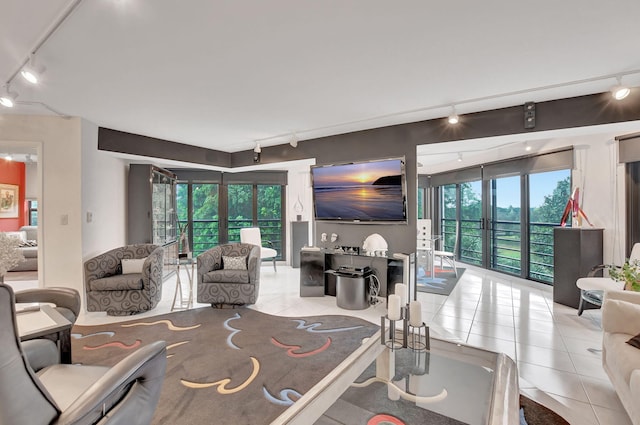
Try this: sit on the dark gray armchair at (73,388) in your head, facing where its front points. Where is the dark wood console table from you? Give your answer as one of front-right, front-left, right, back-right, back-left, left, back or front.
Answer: front

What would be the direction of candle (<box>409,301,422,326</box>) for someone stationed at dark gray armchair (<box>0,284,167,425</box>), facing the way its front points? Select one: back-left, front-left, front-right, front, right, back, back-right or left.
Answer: front-right

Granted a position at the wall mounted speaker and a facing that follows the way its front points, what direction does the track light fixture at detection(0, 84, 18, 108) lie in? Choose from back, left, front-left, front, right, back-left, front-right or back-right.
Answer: front-right

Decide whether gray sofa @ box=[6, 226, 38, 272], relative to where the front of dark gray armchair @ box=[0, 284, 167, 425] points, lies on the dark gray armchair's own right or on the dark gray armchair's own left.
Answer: on the dark gray armchair's own left

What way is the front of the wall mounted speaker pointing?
toward the camera

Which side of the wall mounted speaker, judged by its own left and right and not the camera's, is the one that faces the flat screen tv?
right

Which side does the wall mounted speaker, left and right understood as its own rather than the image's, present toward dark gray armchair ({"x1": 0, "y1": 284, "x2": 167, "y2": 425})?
front

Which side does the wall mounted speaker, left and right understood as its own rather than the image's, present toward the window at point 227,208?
right

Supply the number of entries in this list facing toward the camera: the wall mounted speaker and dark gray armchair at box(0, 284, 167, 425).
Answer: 1

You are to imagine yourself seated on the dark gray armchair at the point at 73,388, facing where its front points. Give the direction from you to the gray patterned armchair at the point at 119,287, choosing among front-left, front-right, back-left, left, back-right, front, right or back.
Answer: front-left

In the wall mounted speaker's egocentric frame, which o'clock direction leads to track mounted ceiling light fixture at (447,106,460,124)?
The track mounted ceiling light fixture is roughly at 2 o'clock from the wall mounted speaker.

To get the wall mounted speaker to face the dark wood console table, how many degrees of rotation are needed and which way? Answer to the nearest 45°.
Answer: approximately 90° to its right

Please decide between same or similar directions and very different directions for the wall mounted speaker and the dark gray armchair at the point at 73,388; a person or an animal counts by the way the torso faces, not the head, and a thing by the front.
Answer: very different directions

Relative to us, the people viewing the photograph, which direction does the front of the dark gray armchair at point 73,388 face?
facing away from the viewer and to the right of the viewer

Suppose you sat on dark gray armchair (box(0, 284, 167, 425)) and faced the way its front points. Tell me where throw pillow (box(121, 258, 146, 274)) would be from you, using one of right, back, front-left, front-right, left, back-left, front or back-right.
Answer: front-left

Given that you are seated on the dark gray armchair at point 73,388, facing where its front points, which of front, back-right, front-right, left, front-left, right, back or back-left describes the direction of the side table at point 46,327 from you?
front-left

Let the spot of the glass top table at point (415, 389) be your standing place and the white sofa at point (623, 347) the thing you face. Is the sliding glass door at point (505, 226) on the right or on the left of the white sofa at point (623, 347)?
left
